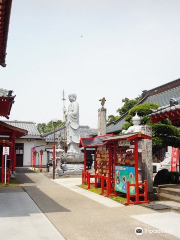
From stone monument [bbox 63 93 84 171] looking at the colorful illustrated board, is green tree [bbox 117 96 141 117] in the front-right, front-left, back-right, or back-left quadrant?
back-left

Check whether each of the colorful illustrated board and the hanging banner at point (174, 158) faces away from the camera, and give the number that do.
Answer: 0

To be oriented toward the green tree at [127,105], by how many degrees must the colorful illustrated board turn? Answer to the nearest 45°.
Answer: approximately 135° to its right

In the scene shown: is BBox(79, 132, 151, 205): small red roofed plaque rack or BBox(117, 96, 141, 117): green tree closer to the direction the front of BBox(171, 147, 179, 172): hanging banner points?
the small red roofed plaque rack

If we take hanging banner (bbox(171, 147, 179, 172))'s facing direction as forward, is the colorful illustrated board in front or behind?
in front

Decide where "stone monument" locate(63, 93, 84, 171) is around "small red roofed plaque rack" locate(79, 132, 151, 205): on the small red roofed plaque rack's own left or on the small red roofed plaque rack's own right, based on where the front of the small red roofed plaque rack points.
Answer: on the small red roofed plaque rack's own right

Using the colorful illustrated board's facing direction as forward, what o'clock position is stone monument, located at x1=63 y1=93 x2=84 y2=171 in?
The stone monument is roughly at 4 o'clock from the colorful illustrated board.

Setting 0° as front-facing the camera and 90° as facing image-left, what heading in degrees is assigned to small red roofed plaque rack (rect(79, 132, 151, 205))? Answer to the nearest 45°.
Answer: approximately 45°

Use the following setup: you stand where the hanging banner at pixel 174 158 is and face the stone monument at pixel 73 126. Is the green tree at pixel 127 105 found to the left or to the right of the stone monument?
right

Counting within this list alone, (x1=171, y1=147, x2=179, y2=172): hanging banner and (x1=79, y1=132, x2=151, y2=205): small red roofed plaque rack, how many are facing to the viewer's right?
0
